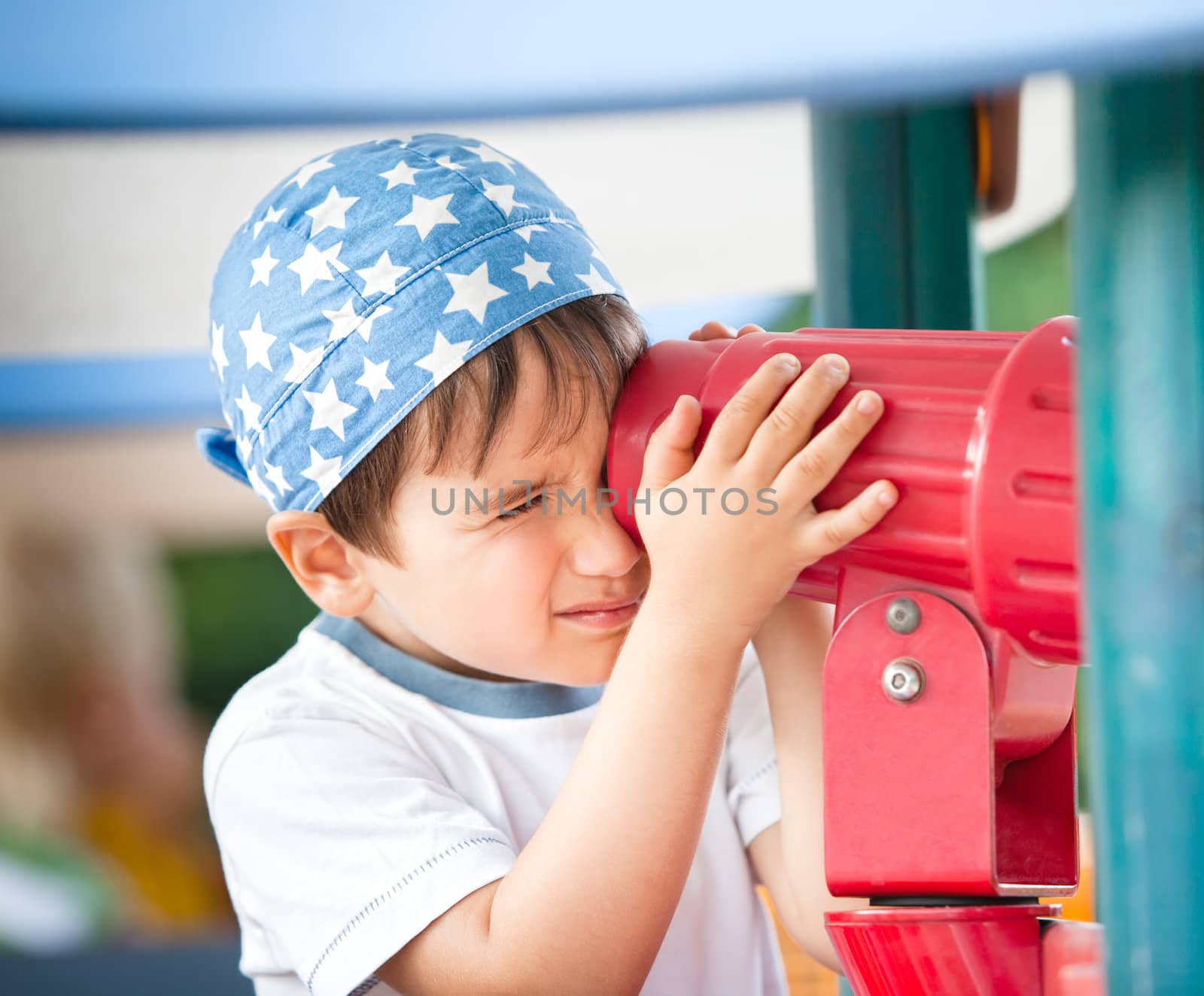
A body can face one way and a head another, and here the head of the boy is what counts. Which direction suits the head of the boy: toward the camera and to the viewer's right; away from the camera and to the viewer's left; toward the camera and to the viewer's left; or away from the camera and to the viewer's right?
toward the camera and to the viewer's right

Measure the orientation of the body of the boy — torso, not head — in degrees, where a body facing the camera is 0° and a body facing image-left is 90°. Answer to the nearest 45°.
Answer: approximately 315°
